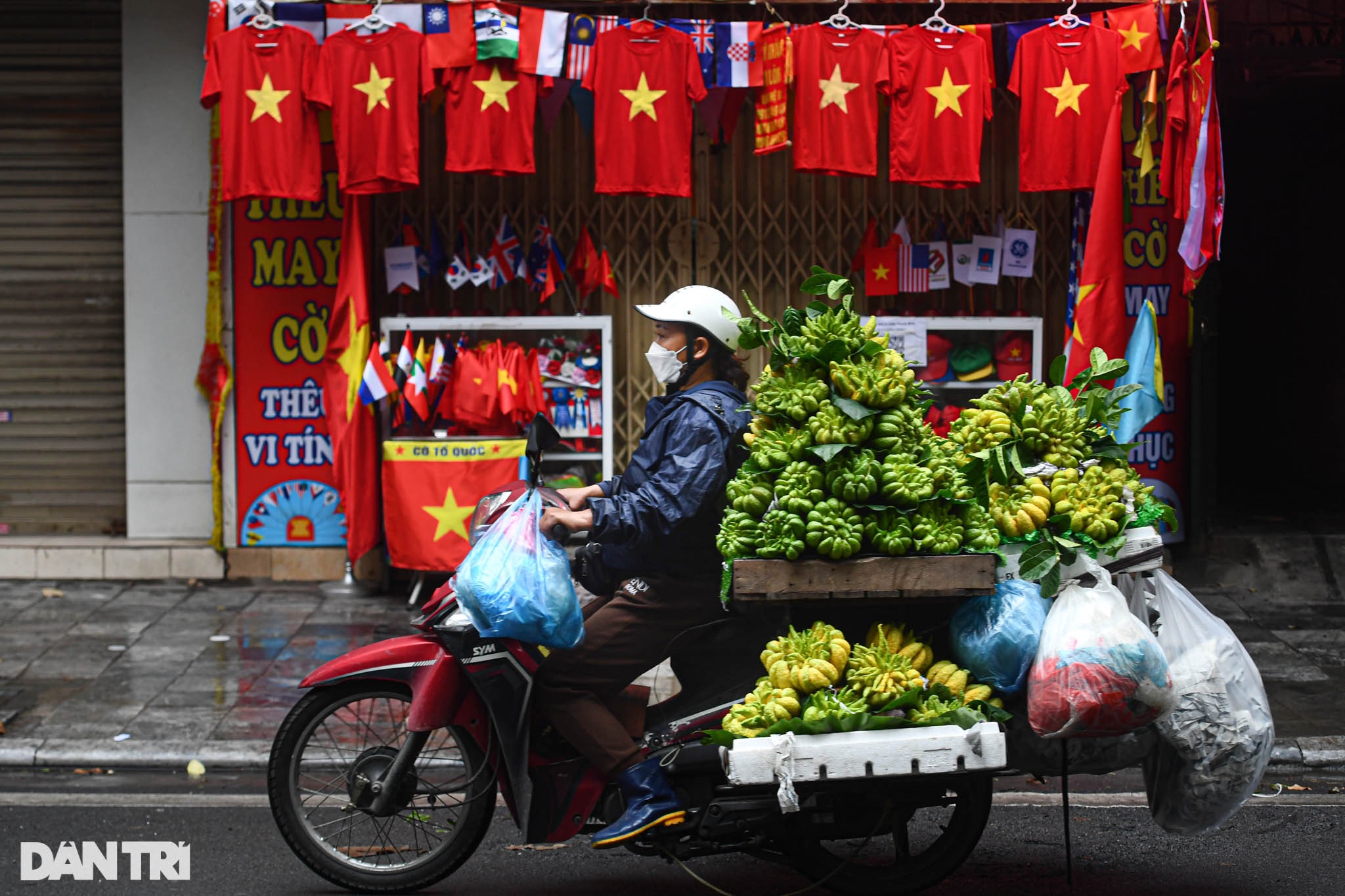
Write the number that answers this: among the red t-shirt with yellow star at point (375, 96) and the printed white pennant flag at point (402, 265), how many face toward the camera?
2

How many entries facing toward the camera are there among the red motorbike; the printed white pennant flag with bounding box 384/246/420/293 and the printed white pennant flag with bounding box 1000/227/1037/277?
2

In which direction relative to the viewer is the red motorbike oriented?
to the viewer's left

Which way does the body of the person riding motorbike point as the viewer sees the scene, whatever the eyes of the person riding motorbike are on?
to the viewer's left

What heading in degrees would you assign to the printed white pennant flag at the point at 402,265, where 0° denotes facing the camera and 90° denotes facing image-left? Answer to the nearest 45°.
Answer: approximately 0°

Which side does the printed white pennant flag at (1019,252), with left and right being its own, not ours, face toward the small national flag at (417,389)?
right

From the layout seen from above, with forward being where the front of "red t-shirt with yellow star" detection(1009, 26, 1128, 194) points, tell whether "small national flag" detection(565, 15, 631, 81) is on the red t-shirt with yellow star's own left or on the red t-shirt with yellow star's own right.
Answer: on the red t-shirt with yellow star's own right

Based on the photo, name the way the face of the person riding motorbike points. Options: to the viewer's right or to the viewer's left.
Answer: to the viewer's left
